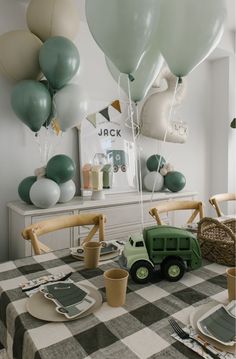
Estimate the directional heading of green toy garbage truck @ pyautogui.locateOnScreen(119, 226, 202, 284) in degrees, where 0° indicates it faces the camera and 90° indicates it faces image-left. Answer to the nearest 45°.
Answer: approximately 90°

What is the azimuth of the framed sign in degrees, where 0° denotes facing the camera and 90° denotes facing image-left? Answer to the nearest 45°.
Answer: approximately 0°

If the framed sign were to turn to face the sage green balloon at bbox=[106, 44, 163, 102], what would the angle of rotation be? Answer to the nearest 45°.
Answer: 0° — it already faces it

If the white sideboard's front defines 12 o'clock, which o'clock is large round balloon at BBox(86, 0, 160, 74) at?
The large round balloon is roughly at 1 o'clock from the white sideboard.

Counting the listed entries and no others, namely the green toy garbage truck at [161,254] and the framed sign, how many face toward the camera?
1

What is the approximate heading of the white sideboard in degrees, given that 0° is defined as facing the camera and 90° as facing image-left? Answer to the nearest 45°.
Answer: approximately 315°

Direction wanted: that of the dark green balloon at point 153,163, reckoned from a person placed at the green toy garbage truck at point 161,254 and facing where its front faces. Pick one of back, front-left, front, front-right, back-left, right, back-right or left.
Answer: right

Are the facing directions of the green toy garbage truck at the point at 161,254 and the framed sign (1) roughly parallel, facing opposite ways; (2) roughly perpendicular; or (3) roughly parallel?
roughly perpendicular
